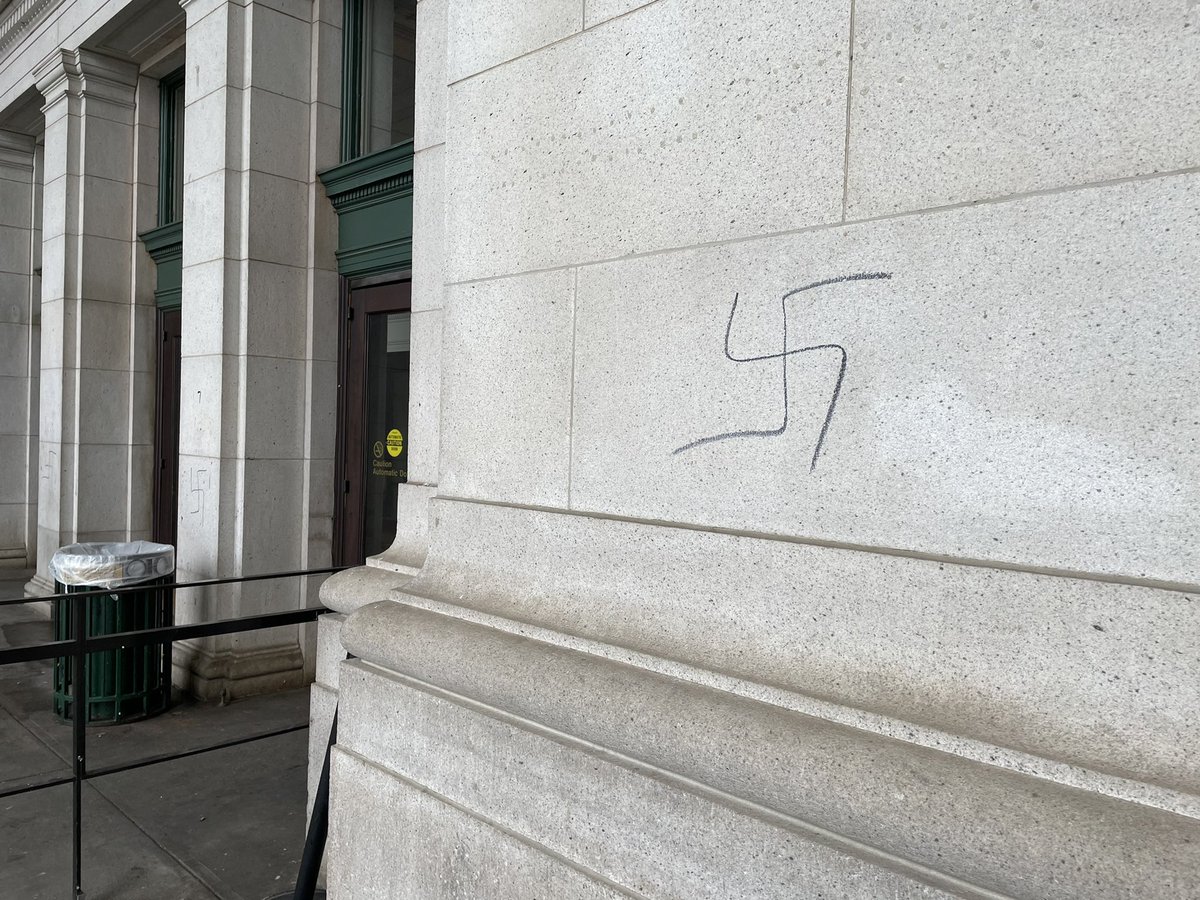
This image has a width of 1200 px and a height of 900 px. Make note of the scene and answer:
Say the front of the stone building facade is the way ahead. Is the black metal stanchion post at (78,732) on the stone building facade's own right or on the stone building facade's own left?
on the stone building facade's own right

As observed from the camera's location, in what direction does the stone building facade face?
facing the viewer and to the left of the viewer

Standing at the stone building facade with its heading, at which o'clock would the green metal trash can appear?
The green metal trash can is roughly at 3 o'clock from the stone building facade.
